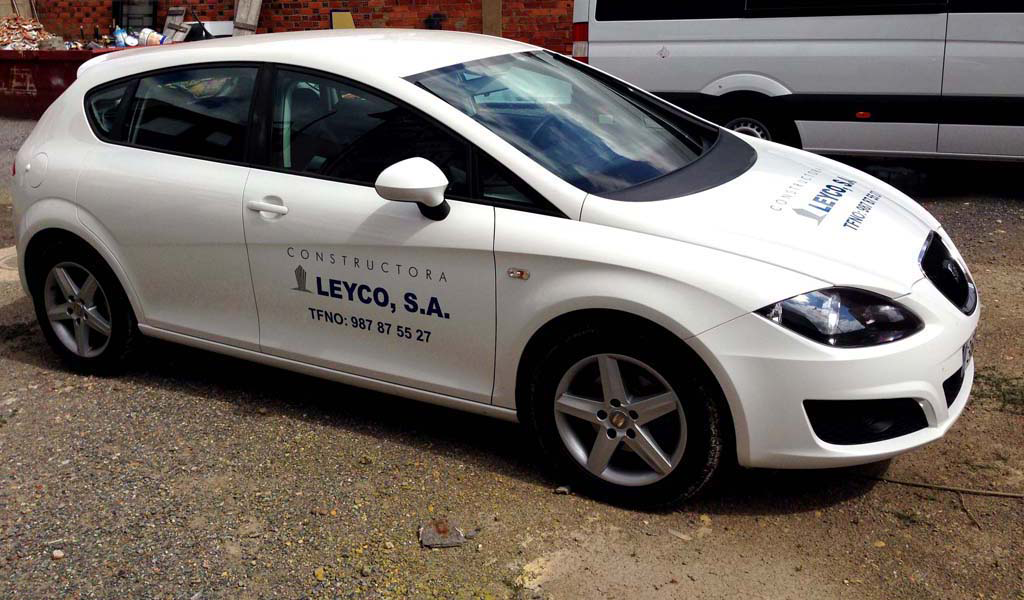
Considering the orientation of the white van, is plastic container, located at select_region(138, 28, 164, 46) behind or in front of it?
behind

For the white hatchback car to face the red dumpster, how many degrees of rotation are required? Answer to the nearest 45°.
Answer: approximately 180°

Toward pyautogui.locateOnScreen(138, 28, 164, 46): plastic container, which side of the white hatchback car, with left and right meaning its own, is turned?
back

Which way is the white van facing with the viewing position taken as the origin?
facing to the right of the viewer

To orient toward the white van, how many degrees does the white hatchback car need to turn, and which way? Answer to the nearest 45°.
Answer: approximately 90° to its left

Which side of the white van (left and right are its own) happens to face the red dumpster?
back

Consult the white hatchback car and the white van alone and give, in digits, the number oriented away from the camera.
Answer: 0

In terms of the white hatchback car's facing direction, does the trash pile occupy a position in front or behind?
behind
